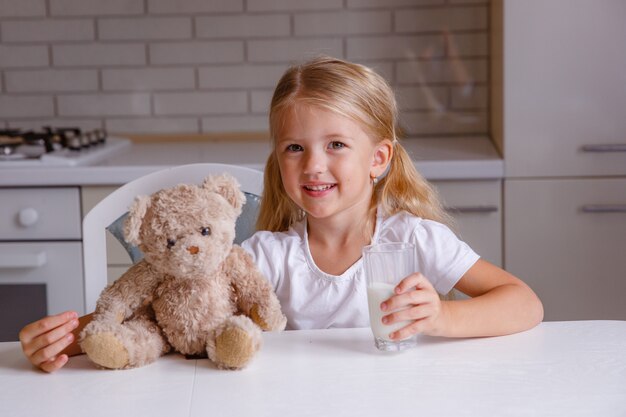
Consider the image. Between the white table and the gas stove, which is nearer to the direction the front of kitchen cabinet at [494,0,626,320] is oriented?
the white table

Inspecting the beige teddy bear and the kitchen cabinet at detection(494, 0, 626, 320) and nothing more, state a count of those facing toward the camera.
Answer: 2

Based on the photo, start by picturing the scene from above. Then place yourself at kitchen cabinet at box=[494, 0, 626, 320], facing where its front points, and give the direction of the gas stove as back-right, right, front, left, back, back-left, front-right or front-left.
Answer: right

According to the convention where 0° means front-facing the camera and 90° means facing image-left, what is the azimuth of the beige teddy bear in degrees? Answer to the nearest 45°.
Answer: approximately 0°

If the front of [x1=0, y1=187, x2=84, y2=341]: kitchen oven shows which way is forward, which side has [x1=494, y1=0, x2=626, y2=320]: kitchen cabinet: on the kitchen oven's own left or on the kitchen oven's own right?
on the kitchen oven's own left

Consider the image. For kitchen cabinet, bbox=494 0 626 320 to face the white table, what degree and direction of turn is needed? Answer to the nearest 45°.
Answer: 0° — it already faces it

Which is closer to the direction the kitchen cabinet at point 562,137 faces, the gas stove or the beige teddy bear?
the beige teddy bear
